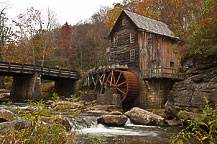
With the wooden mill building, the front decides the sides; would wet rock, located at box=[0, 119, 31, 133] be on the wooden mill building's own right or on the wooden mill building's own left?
on the wooden mill building's own right

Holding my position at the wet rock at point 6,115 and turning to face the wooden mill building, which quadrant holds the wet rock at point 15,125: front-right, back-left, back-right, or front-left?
back-right

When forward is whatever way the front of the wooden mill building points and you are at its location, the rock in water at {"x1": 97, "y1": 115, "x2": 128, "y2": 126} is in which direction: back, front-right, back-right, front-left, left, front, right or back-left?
front-right

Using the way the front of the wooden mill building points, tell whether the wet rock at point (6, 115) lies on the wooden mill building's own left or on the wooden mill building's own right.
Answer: on the wooden mill building's own right

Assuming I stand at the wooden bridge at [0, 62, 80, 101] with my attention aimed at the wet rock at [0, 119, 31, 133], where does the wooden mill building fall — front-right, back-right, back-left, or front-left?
front-left
